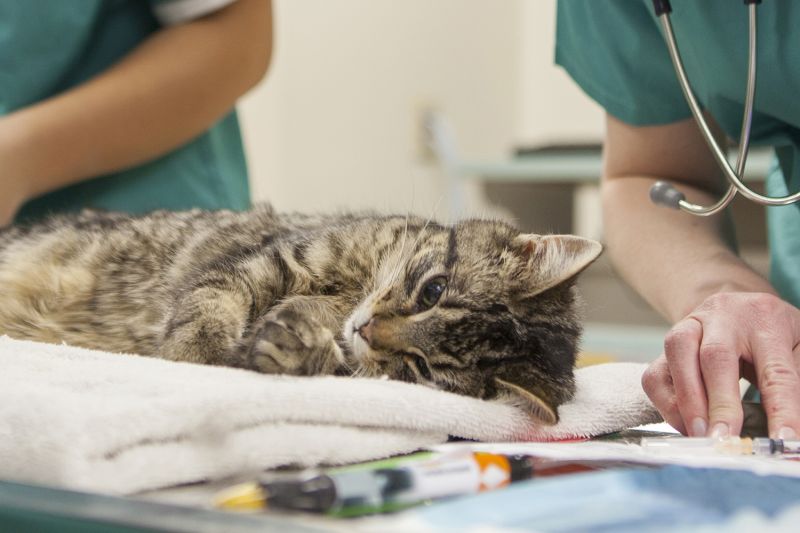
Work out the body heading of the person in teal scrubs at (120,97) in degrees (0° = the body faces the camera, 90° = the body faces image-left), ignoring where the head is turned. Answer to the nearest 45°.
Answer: approximately 45°

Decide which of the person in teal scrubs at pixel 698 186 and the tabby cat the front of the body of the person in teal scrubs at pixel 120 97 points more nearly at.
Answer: the tabby cat

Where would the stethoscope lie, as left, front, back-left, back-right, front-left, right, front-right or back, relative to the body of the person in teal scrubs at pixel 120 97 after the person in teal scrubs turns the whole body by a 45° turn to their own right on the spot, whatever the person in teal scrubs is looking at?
back-left

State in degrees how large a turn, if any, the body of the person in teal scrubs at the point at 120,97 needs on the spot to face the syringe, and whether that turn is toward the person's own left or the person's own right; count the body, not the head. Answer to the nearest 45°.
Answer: approximately 90° to the person's own left

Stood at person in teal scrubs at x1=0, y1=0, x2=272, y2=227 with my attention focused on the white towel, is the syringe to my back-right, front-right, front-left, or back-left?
front-left

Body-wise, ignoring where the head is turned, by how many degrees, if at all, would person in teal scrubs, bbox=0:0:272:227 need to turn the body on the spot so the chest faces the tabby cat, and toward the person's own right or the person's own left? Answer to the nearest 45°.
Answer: approximately 45° to the person's own left

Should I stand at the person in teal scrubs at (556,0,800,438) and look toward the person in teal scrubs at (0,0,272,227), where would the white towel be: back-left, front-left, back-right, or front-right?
front-left

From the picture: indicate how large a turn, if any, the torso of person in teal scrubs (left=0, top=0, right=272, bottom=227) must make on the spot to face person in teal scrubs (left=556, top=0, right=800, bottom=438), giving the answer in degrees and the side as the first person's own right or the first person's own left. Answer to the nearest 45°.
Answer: approximately 90° to the first person's own left
